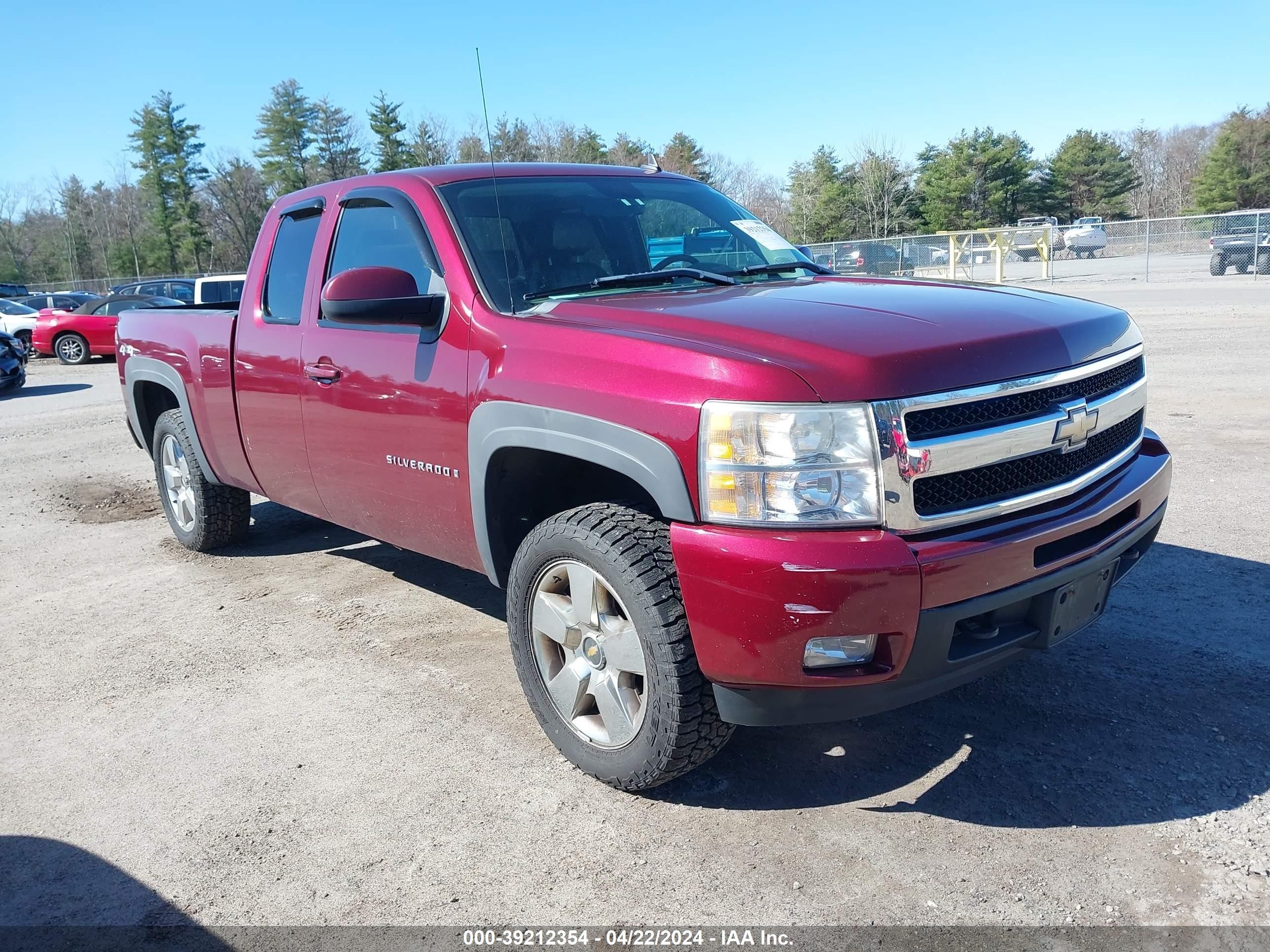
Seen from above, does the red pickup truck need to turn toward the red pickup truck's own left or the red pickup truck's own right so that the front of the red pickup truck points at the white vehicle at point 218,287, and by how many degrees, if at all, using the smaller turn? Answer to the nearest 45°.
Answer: approximately 180°

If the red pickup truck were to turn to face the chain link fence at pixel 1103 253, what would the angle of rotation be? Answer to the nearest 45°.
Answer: approximately 90° to its left

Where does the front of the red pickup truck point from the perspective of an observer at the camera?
facing the viewer and to the right of the viewer

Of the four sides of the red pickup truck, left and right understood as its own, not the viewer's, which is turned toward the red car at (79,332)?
back

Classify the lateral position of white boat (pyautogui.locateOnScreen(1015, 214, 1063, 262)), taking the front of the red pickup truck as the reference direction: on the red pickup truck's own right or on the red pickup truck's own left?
on the red pickup truck's own left

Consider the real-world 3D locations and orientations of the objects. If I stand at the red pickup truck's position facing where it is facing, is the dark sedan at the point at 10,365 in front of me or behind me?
behind

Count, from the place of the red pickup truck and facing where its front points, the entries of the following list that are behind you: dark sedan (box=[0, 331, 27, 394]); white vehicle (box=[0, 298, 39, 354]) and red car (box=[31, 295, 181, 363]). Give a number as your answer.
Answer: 3

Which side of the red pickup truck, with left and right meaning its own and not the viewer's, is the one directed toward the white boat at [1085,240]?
left
